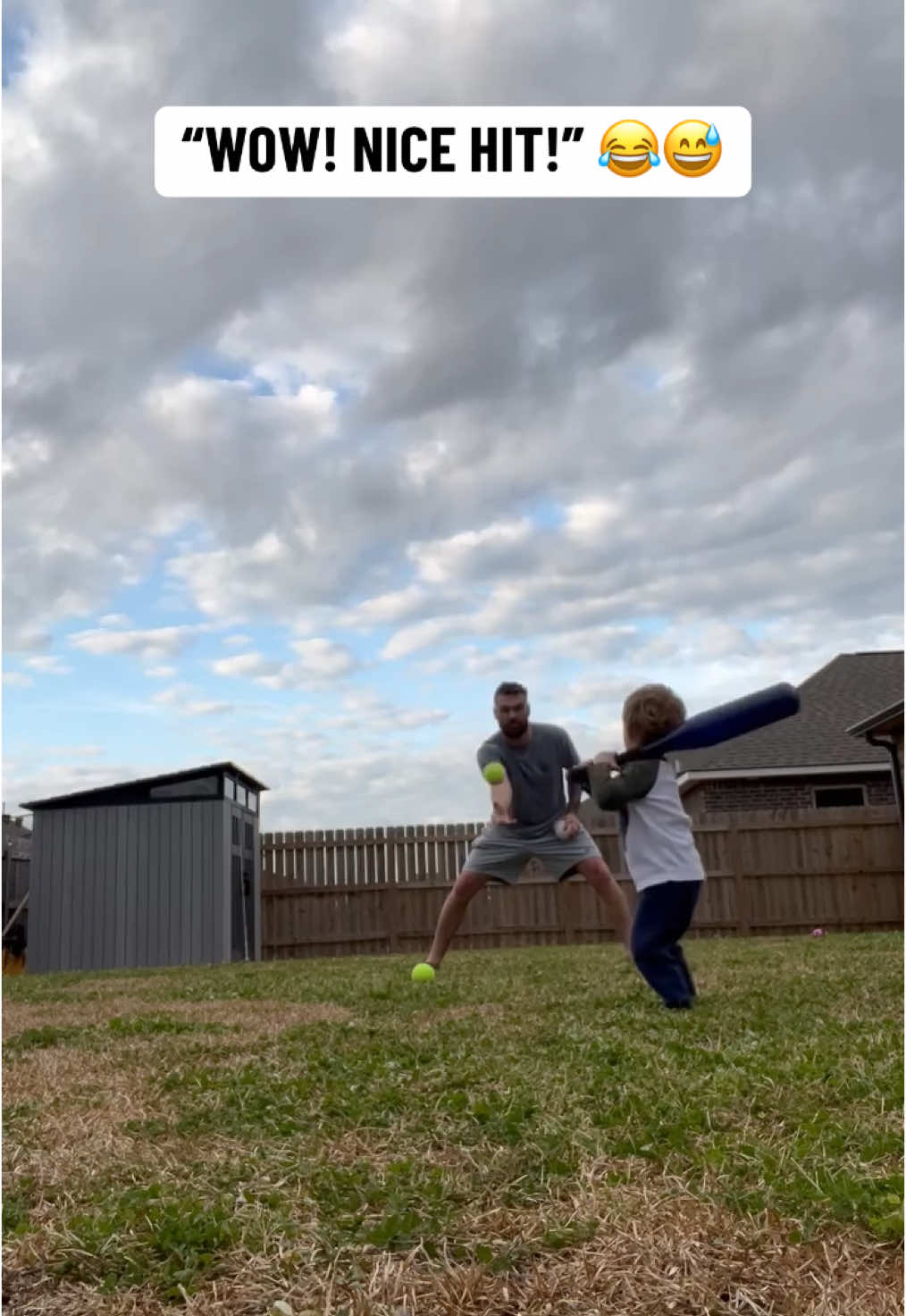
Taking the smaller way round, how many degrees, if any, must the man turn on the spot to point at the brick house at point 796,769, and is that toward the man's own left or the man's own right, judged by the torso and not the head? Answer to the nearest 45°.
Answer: approximately 180°

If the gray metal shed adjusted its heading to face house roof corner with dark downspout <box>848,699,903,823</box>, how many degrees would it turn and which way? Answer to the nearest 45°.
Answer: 0° — it already faces it

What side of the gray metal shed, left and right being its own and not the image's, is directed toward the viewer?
right

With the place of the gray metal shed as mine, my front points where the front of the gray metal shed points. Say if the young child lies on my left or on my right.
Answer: on my right

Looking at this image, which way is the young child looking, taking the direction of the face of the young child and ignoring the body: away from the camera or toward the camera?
away from the camera

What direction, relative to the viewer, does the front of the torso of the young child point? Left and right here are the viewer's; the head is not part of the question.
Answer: facing away from the viewer and to the left of the viewer

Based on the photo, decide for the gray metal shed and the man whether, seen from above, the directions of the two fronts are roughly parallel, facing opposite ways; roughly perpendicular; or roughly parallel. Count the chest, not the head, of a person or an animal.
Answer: roughly perpendicular

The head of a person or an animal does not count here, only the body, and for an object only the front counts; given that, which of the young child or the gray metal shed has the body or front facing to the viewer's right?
the gray metal shed

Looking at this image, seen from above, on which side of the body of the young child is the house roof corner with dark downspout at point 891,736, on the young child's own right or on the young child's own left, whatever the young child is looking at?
on the young child's own right
